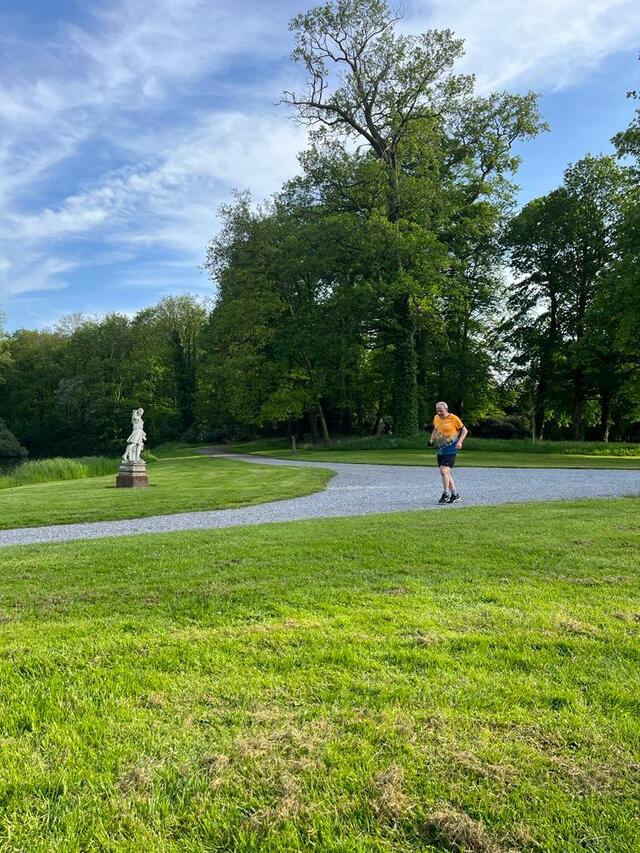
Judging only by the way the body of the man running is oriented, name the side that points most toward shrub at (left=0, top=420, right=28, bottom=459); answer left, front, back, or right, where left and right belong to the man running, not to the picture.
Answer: right

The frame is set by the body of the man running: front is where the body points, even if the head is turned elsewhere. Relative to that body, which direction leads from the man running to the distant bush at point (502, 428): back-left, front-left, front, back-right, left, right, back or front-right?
back-right

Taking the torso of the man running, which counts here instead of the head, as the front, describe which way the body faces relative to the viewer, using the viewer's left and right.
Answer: facing the viewer and to the left of the viewer

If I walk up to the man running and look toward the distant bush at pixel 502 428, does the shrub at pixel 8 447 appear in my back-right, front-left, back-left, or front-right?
front-left
